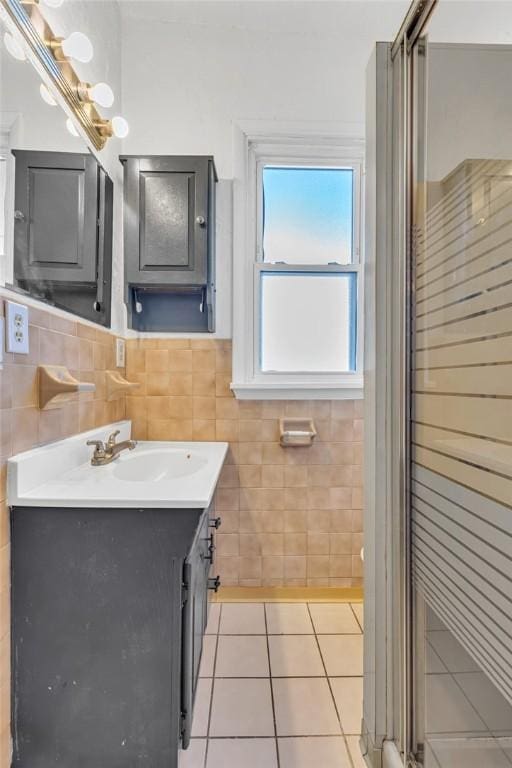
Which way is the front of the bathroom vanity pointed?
to the viewer's right

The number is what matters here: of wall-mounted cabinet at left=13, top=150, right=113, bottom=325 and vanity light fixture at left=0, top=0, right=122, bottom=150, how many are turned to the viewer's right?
1

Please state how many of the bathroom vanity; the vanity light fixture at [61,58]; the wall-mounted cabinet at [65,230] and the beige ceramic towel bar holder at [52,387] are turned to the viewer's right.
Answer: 3

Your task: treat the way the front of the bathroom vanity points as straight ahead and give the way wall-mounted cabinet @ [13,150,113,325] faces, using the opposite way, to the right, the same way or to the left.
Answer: to the right

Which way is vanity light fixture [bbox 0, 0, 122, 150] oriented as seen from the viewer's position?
to the viewer's right

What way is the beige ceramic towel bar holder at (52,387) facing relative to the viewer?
to the viewer's right
